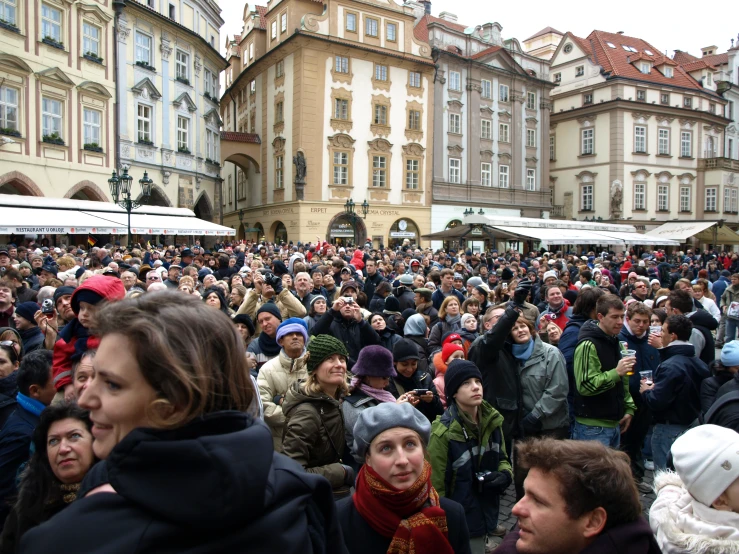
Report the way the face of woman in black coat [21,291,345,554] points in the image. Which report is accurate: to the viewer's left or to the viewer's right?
to the viewer's left

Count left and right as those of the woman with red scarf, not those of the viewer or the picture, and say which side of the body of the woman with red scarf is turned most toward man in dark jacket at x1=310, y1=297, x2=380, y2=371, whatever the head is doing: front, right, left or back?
back

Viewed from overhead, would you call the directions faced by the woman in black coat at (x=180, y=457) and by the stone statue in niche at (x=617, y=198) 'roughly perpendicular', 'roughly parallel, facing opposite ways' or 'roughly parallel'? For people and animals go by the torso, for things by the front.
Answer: roughly perpendicular

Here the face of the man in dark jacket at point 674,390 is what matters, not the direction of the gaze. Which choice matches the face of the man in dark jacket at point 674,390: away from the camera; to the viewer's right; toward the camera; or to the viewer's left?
to the viewer's left

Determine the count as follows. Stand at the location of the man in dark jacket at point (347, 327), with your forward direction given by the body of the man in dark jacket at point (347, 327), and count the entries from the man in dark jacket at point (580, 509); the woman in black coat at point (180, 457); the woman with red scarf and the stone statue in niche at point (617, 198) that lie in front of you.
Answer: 3

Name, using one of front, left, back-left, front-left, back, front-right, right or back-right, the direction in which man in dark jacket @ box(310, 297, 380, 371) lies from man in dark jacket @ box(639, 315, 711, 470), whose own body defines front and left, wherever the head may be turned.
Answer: front-left

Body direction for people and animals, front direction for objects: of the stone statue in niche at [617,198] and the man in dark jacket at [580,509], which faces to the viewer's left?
the man in dark jacket

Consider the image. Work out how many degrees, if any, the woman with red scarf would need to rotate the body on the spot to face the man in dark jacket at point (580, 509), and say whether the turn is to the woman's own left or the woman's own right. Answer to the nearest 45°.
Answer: approximately 45° to the woman's own left
